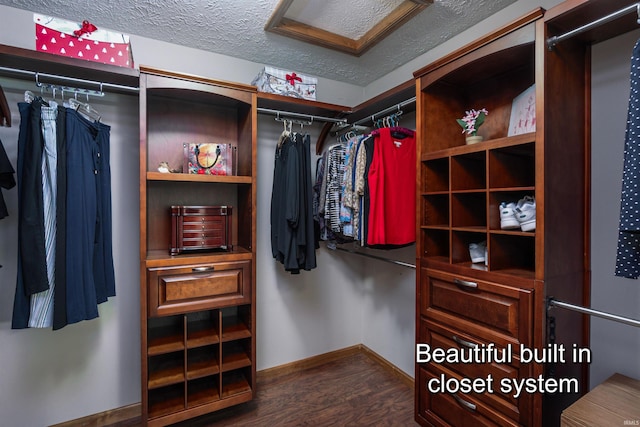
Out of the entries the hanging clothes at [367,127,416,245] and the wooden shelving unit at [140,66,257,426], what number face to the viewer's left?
0

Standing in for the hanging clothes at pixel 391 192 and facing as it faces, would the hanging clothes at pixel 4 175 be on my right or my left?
on my right

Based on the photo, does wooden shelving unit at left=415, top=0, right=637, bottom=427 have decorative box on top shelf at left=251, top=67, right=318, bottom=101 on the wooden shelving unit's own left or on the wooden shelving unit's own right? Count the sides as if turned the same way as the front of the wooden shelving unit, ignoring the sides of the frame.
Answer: on the wooden shelving unit's own right

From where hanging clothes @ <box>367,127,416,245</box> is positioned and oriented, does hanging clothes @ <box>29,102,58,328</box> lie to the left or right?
on its right

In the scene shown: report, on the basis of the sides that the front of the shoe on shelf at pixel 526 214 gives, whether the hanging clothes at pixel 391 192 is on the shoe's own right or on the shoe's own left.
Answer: on the shoe's own right

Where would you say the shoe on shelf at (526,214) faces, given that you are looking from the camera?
facing the viewer and to the left of the viewer

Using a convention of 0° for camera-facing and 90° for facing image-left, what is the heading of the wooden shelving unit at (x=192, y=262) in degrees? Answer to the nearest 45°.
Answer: approximately 315°

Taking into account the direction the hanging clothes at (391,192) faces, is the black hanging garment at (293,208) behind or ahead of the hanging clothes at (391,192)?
behind
